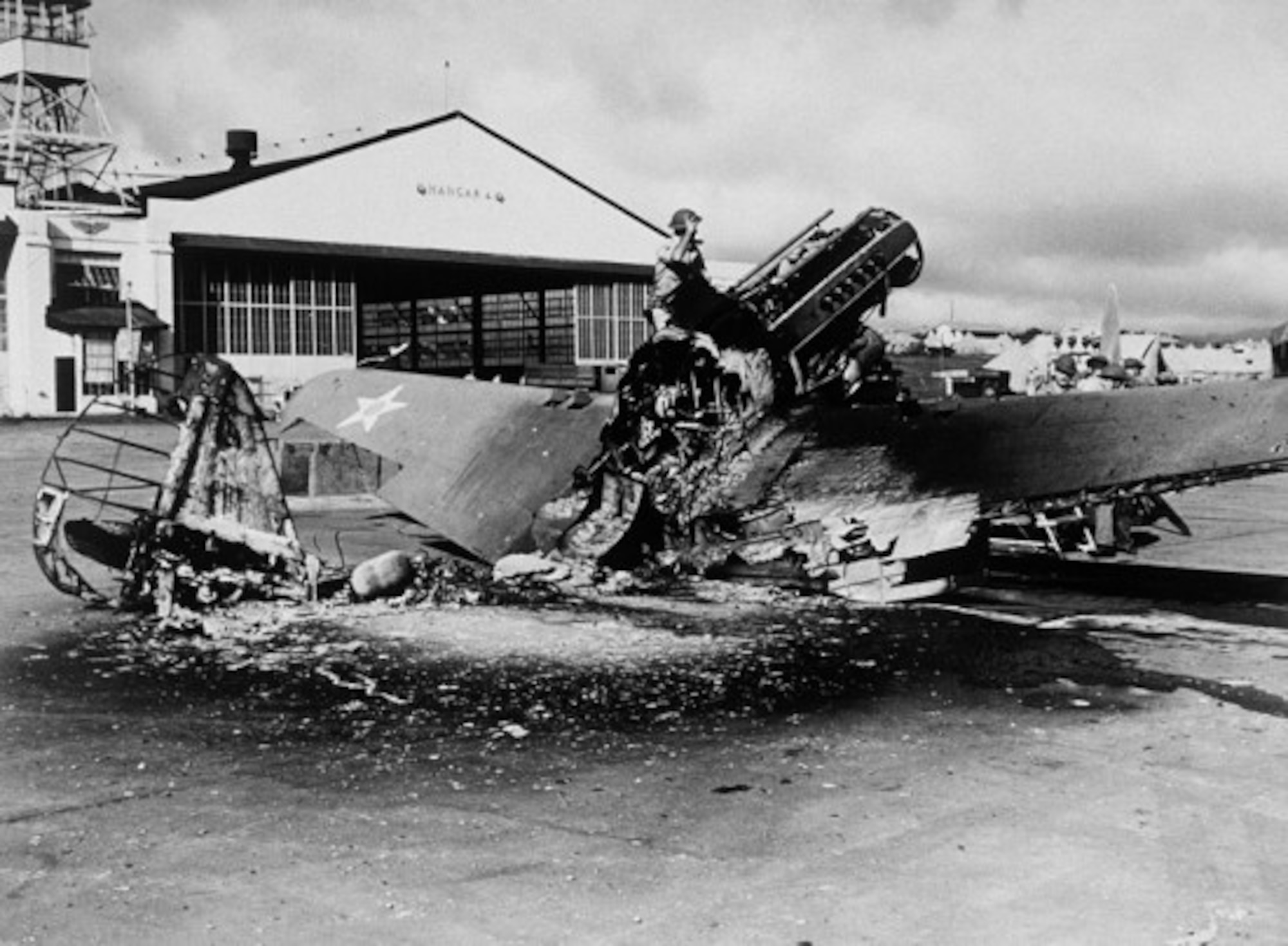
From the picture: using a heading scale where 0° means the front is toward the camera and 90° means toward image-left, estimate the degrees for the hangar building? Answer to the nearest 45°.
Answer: approximately 315°

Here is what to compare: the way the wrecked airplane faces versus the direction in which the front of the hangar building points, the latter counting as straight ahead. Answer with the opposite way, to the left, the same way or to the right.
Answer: to the left

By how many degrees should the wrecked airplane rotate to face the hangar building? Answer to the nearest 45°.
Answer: approximately 45° to its left

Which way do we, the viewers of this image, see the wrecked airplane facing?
facing away from the viewer and to the right of the viewer
